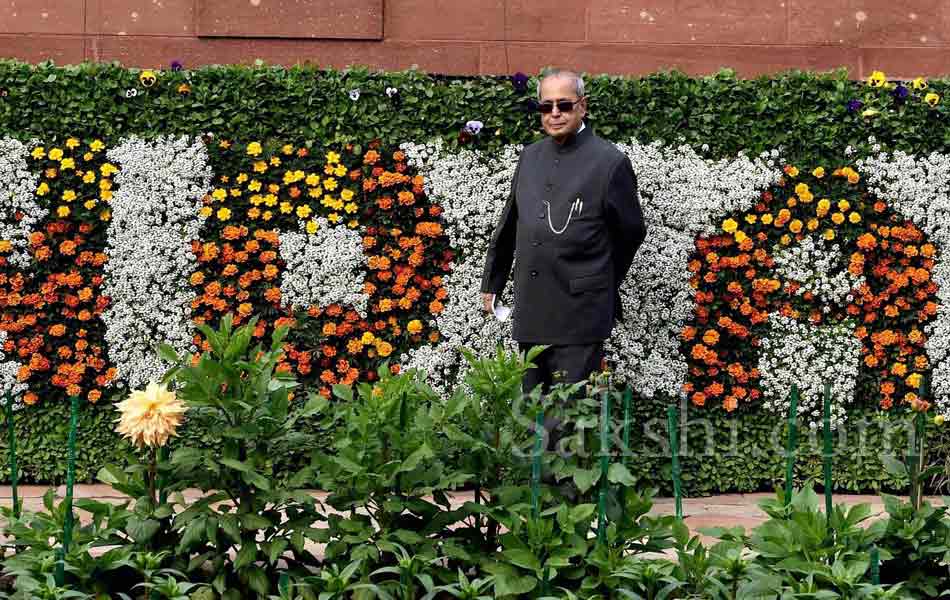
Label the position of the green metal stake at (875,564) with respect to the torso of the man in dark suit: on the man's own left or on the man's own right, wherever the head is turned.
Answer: on the man's own left

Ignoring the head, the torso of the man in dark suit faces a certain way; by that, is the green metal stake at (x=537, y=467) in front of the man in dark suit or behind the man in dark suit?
in front

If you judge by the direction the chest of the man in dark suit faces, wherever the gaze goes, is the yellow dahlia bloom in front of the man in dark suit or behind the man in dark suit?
in front

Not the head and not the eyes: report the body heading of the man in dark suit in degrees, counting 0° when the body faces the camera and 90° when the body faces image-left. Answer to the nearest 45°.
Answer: approximately 45°

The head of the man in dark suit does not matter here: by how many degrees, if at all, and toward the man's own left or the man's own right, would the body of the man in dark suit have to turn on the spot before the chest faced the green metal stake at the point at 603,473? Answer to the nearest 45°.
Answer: approximately 45° to the man's own left

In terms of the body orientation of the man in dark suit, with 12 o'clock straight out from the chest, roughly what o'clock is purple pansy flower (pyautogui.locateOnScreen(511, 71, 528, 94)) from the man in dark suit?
The purple pansy flower is roughly at 4 o'clock from the man in dark suit.
